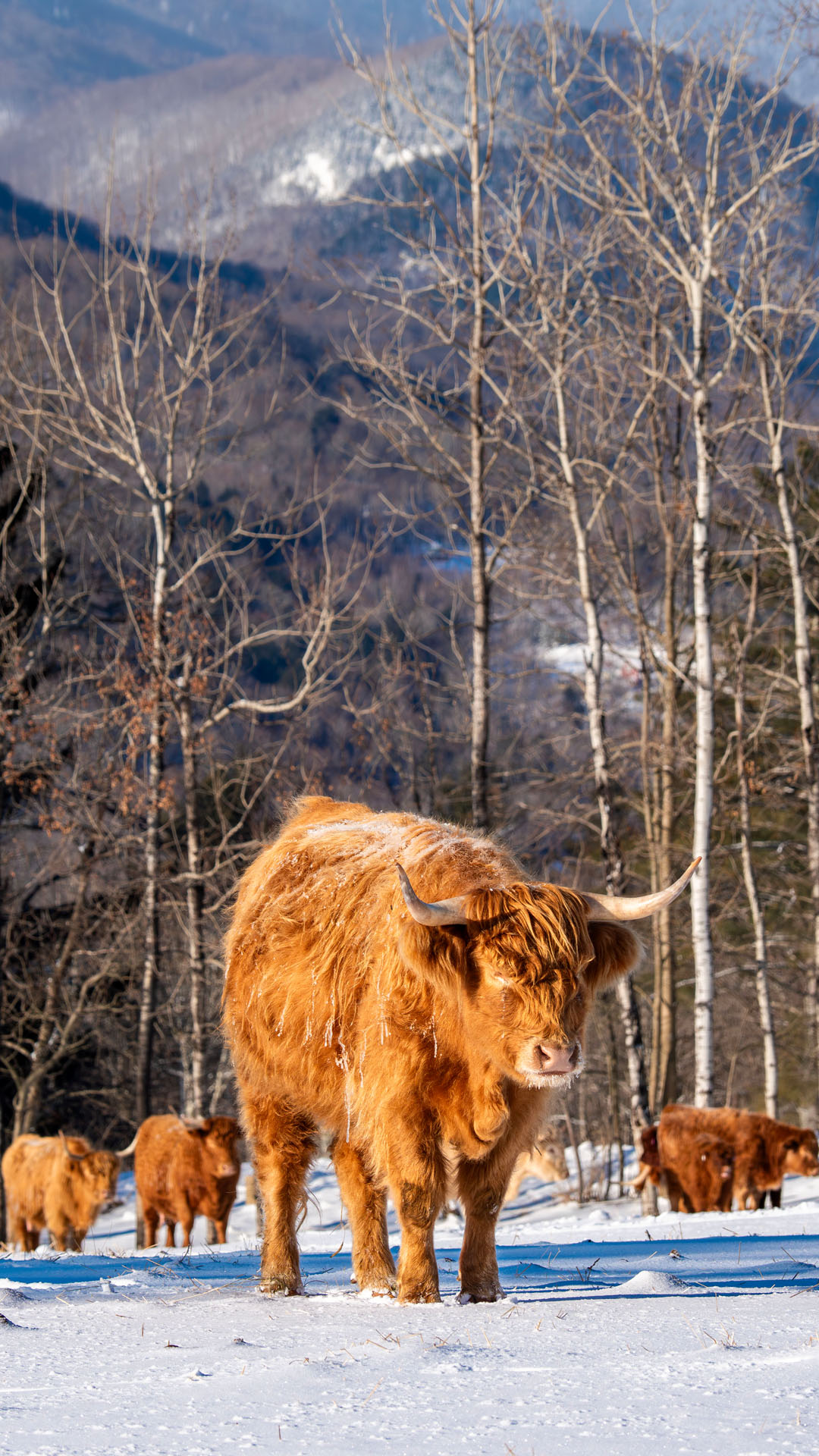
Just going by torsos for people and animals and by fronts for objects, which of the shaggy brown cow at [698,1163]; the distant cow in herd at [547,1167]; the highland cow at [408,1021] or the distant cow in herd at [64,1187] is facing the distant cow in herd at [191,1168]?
the distant cow in herd at [64,1187]

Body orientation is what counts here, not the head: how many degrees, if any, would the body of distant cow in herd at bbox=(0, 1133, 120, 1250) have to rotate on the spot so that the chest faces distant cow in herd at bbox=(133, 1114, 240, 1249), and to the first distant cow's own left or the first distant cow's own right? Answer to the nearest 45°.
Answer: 0° — it already faces it

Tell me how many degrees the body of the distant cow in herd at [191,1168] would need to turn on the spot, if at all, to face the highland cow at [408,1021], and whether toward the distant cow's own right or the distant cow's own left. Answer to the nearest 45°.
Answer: approximately 45° to the distant cow's own right

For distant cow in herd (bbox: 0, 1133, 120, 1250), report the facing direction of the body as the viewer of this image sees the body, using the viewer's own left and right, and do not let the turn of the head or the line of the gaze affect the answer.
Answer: facing the viewer and to the right of the viewer

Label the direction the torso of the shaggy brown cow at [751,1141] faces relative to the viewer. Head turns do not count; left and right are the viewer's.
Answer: facing to the right of the viewer

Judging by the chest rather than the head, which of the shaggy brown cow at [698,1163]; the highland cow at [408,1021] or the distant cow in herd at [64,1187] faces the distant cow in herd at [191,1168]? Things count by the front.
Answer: the distant cow in herd at [64,1187]

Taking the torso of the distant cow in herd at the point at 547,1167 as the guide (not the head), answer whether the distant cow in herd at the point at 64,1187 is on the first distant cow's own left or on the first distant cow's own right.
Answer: on the first distant cow's own right

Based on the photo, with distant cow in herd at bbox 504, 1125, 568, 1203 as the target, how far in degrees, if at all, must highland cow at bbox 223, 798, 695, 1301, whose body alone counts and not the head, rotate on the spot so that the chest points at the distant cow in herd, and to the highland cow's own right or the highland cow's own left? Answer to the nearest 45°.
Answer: approximately 135° to the highland cow's own left

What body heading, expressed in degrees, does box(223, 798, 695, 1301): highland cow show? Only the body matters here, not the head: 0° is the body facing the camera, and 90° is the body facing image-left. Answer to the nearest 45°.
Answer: approximately 315°
